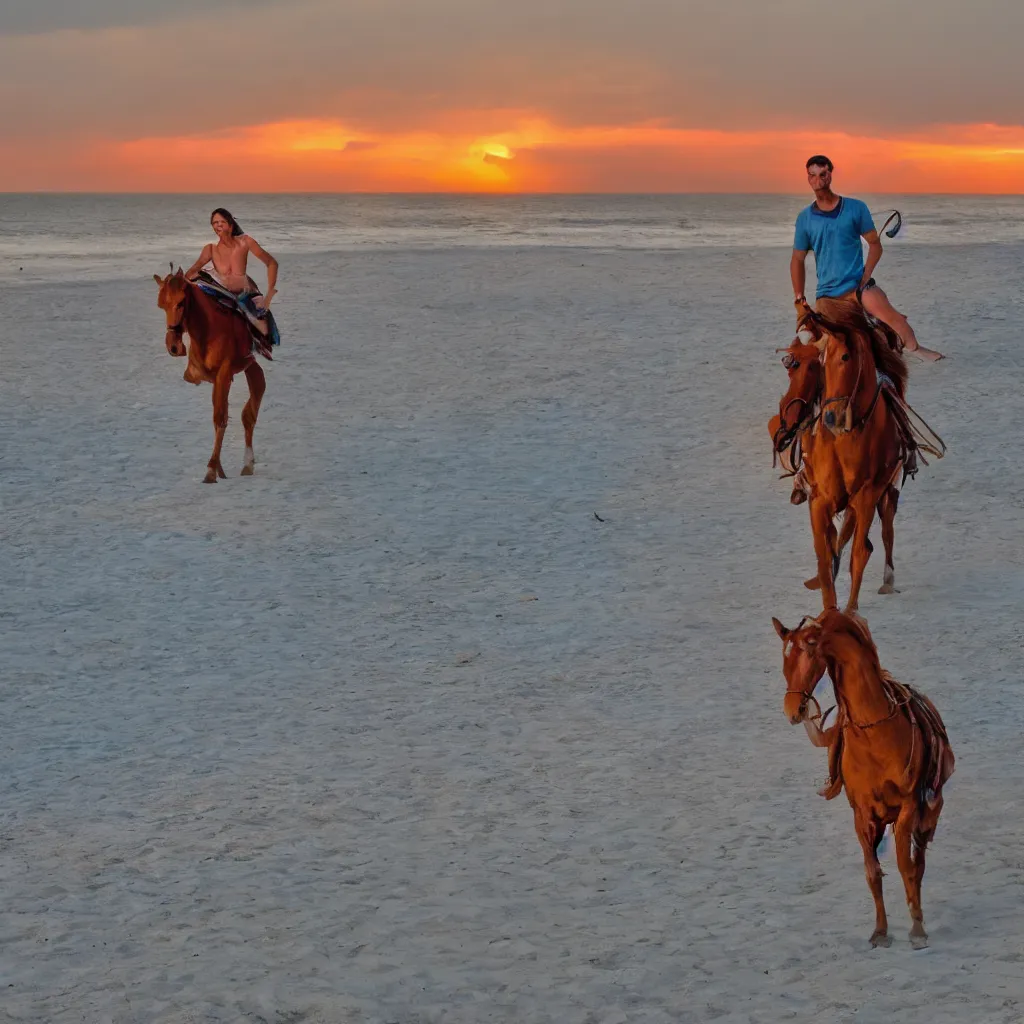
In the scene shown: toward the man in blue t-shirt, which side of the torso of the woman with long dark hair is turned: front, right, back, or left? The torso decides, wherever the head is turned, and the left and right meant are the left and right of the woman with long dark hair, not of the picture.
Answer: left

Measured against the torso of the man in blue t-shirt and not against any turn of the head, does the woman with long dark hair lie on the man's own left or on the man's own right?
on the man's own right

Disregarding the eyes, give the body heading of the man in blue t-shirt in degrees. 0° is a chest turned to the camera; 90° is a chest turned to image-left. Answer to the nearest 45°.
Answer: approximately 0°

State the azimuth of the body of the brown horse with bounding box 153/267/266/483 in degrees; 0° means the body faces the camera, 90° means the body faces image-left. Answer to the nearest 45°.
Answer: approximately 45°

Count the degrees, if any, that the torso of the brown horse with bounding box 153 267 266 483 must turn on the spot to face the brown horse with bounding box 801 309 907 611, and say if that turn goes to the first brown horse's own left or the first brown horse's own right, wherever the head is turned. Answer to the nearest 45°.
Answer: approximately 90° to the first brown horse's own left

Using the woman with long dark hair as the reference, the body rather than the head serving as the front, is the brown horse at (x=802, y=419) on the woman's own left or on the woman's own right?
on the woman's own left

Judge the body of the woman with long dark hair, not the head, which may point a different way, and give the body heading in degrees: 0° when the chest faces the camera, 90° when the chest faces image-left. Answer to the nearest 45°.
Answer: approximately 45°
